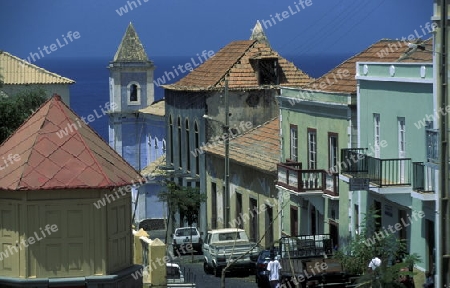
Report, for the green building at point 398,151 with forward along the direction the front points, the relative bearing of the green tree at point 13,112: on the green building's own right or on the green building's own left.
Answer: on the green building's own right

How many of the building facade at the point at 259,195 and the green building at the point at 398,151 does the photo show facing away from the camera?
0

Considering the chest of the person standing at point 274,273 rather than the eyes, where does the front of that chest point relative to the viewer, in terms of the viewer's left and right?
facing away from the viewer

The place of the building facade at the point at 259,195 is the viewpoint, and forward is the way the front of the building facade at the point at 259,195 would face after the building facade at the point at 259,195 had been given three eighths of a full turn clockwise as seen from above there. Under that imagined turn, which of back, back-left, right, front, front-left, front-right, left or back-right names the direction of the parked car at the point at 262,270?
back

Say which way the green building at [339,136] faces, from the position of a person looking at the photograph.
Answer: facing the viewer and to the left of the viewer

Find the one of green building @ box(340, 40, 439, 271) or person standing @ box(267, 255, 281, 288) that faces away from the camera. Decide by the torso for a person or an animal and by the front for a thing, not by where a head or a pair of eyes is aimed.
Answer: the person standing

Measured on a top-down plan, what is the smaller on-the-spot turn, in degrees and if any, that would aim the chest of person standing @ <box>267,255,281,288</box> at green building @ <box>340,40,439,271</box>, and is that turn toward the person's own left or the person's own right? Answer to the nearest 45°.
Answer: approximately 90° to the person's own right

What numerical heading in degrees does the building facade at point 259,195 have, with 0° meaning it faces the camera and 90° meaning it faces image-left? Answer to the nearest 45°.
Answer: approximately 45°

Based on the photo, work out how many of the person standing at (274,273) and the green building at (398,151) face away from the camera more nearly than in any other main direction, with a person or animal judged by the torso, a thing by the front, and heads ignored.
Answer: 1

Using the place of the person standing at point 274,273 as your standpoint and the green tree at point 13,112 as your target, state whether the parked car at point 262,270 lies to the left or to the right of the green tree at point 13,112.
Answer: right

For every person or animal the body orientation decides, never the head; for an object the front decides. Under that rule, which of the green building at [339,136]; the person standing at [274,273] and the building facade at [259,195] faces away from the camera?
the person standing

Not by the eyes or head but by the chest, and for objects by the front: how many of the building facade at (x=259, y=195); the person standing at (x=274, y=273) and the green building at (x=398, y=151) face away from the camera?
1

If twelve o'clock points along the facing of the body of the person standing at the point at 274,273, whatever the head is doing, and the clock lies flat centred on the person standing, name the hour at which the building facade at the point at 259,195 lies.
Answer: The building facade is roughly at 12 o'clock from the person standing.
